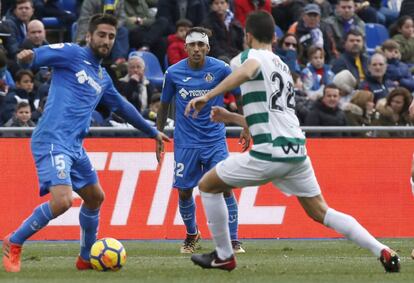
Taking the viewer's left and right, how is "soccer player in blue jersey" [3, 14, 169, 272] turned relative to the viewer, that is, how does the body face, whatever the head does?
facing the viewer and to the right of the viewer

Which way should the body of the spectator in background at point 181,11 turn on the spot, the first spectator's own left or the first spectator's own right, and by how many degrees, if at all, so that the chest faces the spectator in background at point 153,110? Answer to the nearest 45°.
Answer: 0° — they already face them

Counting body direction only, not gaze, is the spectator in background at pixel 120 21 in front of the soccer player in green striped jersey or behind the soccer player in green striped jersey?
in front

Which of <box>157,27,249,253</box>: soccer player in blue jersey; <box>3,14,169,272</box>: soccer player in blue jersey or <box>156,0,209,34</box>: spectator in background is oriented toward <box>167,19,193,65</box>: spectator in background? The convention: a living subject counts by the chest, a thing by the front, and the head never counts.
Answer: <box>156,0,209,34</box>: spectator in background

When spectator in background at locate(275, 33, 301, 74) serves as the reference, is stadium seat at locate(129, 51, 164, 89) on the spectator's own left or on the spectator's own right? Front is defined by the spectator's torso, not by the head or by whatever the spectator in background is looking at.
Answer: on the spectator's own right

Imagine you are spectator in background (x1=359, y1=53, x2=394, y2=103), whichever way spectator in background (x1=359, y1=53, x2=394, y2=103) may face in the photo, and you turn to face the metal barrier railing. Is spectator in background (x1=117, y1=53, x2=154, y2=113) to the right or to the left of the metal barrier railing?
right

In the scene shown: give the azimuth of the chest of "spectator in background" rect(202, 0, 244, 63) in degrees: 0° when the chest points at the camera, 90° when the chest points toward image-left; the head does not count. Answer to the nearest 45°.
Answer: approximately 0°
